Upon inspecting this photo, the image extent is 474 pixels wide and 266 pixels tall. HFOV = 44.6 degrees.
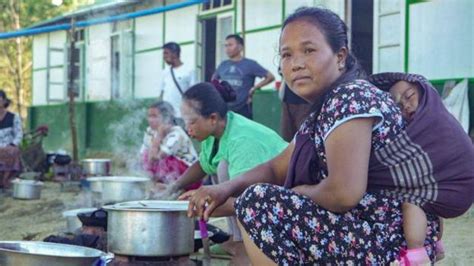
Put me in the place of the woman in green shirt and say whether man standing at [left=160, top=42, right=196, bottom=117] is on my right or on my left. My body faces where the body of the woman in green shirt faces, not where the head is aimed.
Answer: on my right

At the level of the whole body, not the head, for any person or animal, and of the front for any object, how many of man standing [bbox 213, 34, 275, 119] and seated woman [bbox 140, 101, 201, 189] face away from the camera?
0

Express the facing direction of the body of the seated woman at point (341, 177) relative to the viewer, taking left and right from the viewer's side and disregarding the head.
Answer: facing to the left of the viewer

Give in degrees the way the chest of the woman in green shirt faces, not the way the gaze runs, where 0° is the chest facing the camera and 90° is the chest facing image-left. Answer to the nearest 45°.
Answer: approximately 45°
